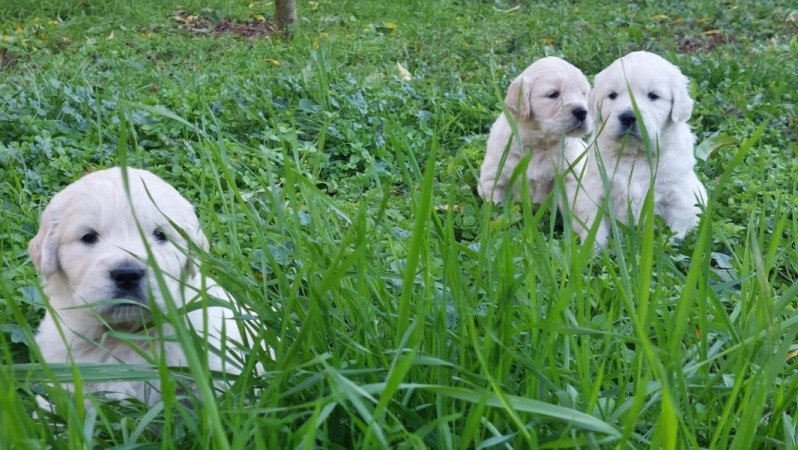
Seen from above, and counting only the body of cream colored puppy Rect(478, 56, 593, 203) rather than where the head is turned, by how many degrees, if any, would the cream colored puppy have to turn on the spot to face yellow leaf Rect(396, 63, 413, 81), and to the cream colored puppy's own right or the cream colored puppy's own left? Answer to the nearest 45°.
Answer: approximately 180°

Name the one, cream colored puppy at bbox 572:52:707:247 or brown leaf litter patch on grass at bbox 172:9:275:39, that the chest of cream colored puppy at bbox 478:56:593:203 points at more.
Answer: the cream colored puppy

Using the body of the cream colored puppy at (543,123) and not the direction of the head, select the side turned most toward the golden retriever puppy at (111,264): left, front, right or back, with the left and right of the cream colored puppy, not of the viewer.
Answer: right

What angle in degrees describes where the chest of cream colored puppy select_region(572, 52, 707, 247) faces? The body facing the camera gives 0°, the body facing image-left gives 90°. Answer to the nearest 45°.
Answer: approximately 0°

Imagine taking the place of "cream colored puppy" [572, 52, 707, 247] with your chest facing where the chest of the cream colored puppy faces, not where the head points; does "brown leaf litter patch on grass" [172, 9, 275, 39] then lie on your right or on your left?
on your right

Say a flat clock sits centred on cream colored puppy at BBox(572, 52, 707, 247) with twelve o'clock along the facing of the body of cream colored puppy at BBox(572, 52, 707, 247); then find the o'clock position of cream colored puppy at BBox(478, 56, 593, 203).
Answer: cream colored puppy at BBox(478, 56, 593, 203) is roughly at 4 o'clock from cream colored puppy at BBox(572, 52, 707, 247).

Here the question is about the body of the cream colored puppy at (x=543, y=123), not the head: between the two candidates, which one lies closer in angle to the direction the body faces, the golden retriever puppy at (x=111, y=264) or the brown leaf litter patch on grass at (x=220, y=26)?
the golden retriever puppy

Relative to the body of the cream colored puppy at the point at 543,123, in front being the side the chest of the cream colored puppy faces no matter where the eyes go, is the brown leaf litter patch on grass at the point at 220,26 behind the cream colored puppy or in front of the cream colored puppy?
behind

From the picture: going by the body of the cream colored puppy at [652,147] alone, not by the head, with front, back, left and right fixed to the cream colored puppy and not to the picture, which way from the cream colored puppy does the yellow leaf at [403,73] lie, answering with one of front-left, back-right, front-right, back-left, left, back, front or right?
back-right

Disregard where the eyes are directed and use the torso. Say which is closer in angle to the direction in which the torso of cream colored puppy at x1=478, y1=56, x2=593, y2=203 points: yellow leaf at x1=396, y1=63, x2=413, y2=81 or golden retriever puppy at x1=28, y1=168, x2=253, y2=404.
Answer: the golden retriever puppy

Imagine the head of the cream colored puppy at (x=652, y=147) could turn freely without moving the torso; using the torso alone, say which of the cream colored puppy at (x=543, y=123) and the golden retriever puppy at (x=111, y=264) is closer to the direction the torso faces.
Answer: the golden retriever puppy
